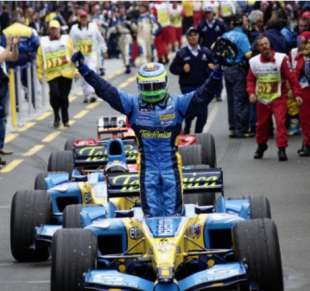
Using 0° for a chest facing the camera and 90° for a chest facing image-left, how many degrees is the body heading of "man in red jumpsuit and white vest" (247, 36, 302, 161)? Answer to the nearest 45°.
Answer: approximately 0°

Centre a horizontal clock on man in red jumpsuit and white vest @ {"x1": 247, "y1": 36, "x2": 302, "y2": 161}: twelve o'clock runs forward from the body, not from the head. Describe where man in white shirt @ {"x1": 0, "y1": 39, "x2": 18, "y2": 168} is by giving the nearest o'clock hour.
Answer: The man in white shirt is roughly at 3 o'clock from the man in red jumpsuit and white vest.

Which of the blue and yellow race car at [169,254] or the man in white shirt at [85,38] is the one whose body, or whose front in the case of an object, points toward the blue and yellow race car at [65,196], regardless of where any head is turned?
the man in white shirt

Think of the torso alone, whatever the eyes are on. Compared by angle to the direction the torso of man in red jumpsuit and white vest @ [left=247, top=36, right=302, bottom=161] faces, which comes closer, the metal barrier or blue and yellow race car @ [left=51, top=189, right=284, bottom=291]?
the blue and yellow race car
